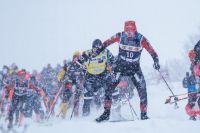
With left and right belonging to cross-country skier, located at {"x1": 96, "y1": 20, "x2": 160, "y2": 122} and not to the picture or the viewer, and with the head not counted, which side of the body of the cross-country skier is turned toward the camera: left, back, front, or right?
front

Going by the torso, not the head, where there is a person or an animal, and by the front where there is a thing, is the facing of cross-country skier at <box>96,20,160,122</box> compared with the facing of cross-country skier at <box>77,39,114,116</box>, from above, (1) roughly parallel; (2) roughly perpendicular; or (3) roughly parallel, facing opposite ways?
roughly parallel

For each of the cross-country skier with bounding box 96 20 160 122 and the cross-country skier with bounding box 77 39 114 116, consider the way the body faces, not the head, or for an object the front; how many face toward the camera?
2

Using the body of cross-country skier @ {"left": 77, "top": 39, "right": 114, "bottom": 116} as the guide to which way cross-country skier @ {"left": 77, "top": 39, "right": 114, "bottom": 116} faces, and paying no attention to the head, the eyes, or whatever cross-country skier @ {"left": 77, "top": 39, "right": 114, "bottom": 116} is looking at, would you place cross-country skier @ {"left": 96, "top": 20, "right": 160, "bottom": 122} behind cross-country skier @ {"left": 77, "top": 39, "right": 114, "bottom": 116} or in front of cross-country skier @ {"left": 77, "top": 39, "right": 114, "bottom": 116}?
in front

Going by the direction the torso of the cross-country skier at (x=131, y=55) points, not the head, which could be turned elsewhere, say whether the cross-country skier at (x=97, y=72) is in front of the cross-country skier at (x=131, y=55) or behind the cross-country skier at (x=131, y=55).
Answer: behind
